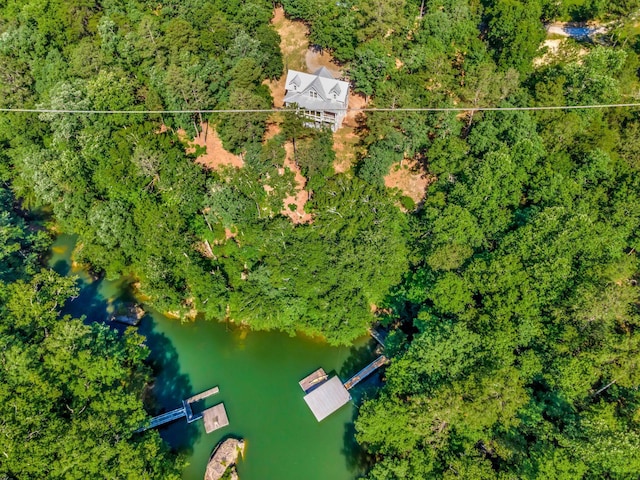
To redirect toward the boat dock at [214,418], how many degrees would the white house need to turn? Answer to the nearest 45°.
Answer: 0° — it already faces it

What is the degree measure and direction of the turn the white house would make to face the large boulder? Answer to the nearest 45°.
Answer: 0° — it already faces it

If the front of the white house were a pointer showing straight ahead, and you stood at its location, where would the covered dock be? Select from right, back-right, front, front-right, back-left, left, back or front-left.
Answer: front

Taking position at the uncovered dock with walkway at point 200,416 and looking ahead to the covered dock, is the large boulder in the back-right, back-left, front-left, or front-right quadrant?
front-right

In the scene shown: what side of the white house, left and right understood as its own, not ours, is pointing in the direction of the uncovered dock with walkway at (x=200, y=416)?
front

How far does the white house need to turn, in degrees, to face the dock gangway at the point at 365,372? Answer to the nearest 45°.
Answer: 0° — it already faces it

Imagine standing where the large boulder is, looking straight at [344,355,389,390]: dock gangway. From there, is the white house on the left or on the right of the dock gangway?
left

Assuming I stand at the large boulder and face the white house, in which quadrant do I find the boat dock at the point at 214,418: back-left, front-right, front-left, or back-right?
front-left

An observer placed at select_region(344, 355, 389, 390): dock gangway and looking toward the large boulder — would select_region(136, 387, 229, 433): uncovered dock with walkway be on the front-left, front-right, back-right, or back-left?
front-right

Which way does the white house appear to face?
toward the camera
